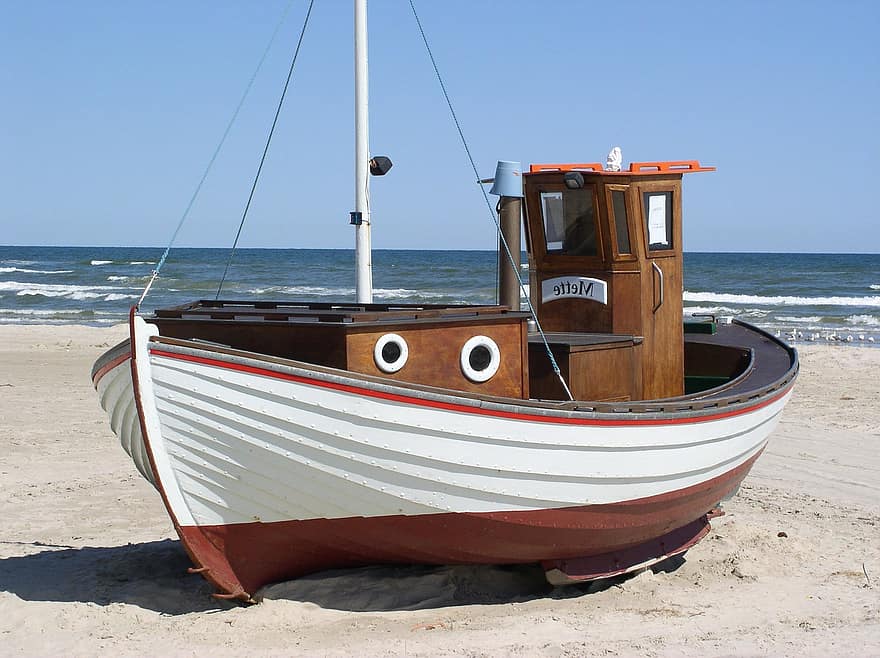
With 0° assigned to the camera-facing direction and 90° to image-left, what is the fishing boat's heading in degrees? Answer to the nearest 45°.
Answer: approximately 45°
